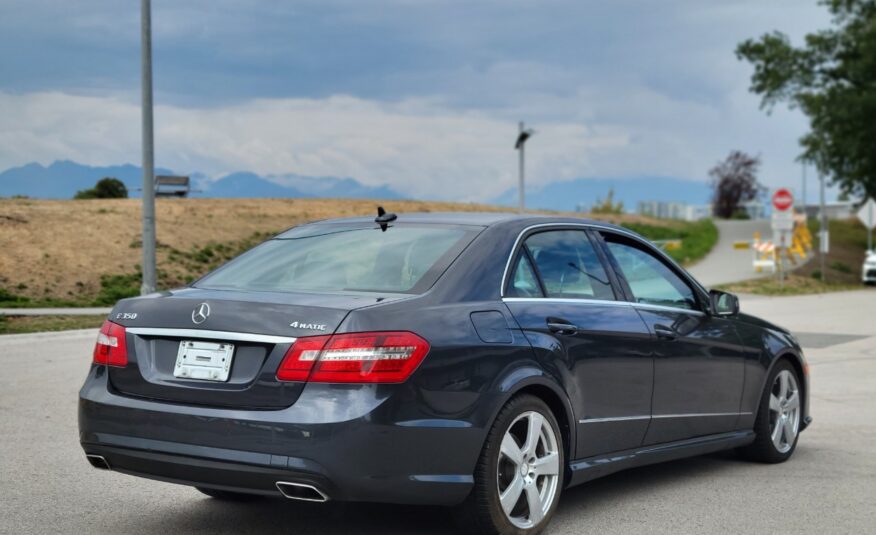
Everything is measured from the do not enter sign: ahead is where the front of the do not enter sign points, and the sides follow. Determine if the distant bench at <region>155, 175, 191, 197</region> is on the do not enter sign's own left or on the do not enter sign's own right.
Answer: on the do not enter sign's own right

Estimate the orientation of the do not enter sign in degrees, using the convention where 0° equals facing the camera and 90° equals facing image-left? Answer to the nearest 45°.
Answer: approximately 0°

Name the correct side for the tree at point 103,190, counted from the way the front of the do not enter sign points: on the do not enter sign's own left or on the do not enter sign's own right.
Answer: on the do not enter sign's own right
